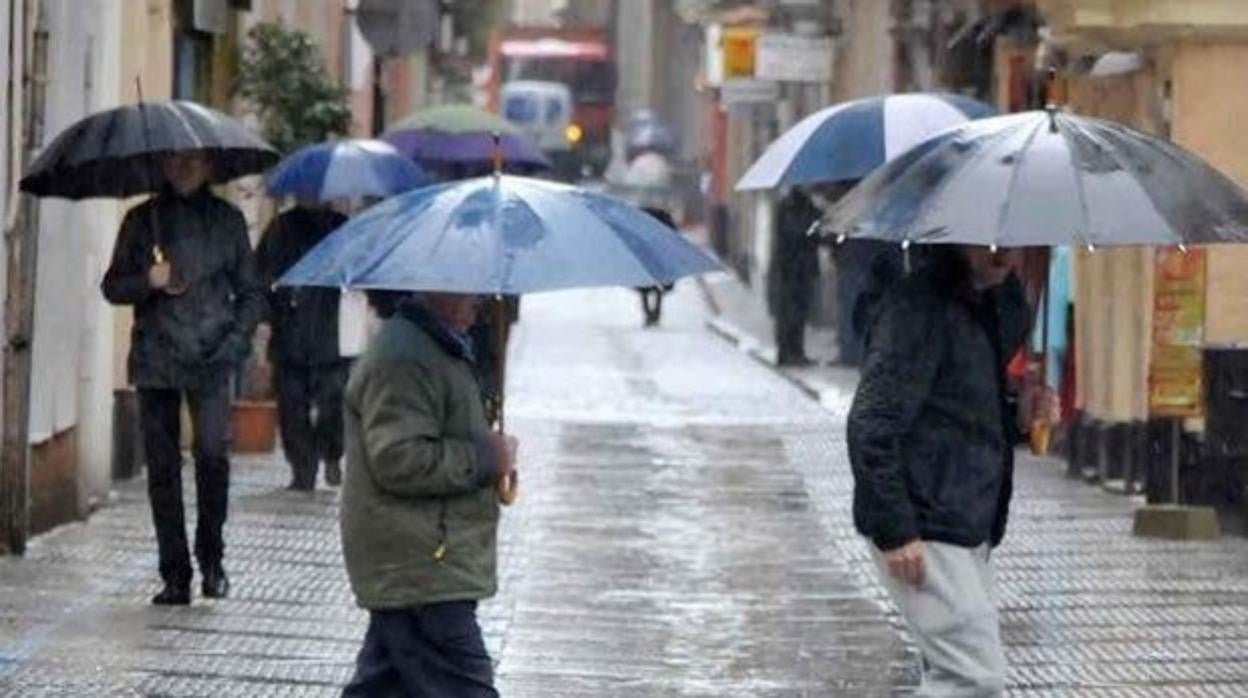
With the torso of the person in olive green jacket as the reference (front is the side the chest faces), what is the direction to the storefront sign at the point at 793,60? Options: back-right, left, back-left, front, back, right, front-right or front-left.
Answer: left

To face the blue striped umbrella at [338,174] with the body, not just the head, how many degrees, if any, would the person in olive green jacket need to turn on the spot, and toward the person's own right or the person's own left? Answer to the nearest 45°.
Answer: approximately 90° to the person's own left

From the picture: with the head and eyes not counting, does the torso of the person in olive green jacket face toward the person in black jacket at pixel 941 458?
yes

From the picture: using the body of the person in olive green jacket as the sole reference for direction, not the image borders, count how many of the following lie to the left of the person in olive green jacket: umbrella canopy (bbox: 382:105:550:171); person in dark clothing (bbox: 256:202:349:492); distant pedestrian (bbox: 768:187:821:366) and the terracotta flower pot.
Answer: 4

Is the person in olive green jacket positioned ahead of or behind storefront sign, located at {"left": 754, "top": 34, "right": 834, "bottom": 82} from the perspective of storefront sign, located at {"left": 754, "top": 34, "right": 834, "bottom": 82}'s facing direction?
ahead

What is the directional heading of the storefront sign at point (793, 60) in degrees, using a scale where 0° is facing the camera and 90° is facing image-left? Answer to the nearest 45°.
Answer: approximately 0°

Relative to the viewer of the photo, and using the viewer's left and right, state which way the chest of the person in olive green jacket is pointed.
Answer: facing to the right of the viewer

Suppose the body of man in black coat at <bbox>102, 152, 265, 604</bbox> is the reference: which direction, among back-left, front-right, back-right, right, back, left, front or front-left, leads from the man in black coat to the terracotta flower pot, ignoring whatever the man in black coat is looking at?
back

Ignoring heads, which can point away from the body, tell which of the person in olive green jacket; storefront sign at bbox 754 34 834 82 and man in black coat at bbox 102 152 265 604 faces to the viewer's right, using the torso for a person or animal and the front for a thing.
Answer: the person in olive green jacket
